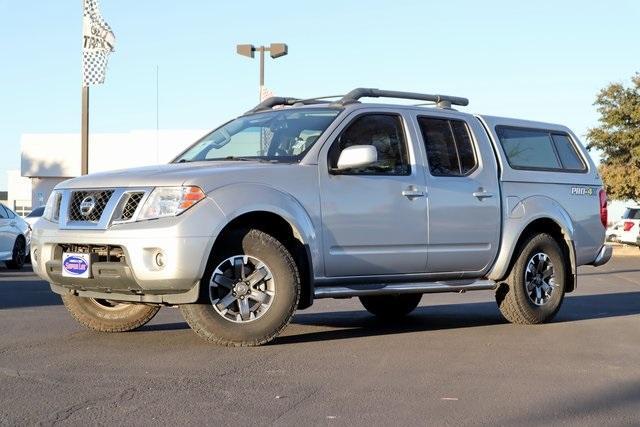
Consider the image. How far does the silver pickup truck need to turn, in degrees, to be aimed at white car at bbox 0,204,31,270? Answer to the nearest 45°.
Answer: approximately 90° to its right

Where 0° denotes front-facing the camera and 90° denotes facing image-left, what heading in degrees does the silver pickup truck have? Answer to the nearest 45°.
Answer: approximately 45°

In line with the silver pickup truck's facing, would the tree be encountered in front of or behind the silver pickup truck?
behind

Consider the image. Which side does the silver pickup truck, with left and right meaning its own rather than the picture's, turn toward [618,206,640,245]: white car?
back

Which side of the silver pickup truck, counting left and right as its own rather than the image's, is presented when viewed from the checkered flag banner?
right

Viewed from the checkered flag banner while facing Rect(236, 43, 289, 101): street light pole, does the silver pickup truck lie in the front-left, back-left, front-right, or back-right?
back-right

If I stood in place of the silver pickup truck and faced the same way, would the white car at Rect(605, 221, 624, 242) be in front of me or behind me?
behind

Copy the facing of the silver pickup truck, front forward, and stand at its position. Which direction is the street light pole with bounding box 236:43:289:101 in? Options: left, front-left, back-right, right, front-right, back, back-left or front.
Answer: back-right
